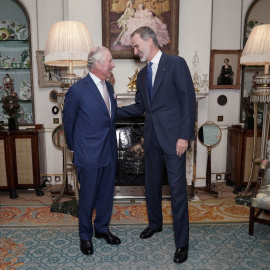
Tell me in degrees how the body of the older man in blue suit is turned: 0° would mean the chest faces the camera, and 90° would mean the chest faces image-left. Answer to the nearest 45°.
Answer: approximately 315°

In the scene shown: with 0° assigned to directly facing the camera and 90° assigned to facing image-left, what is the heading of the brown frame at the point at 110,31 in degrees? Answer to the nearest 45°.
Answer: approximately 0°

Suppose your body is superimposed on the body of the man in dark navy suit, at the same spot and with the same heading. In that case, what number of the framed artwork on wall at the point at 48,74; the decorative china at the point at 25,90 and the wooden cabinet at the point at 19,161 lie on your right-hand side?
3

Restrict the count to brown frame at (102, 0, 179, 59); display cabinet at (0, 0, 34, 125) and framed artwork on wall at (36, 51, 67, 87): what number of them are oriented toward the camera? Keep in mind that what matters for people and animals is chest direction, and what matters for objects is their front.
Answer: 3

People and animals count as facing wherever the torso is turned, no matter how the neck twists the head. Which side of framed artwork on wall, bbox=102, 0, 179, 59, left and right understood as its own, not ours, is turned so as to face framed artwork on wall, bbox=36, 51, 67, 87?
right

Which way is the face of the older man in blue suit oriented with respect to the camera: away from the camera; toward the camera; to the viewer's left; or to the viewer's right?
to the viewer's right

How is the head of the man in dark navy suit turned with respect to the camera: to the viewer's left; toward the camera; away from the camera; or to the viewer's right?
to the viewer's left

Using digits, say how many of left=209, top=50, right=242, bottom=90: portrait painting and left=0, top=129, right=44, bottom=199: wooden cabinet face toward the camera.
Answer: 2

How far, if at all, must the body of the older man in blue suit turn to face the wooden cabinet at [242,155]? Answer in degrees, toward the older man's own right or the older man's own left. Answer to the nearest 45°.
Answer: approximately 90° to the older man's own left

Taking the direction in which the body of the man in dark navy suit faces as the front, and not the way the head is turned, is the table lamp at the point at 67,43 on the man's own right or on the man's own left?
on the man's own right

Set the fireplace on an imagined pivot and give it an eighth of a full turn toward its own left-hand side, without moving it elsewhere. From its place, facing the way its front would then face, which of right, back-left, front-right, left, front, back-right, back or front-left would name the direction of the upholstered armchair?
front

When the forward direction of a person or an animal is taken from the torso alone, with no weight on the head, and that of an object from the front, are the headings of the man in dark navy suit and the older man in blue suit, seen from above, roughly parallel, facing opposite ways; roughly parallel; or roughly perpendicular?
roughly perpendicular

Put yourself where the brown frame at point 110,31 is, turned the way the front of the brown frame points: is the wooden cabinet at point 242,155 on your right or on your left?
on your left

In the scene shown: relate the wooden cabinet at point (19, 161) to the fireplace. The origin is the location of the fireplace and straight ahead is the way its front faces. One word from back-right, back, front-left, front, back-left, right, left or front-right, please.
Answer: right
